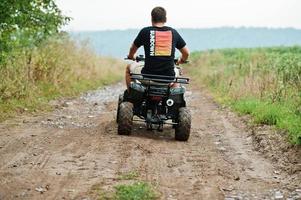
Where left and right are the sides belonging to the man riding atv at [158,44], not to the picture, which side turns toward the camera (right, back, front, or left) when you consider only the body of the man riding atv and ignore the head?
back

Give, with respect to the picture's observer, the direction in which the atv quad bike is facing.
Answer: facing away from the viewer
